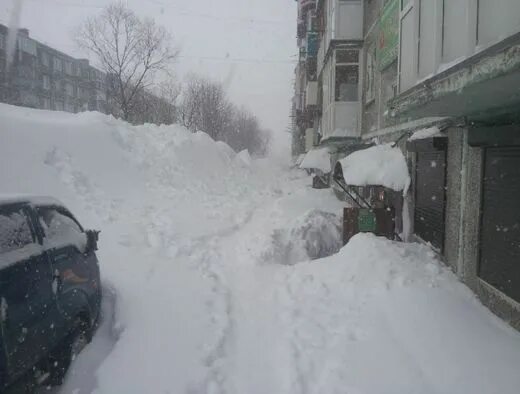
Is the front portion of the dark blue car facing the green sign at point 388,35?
no

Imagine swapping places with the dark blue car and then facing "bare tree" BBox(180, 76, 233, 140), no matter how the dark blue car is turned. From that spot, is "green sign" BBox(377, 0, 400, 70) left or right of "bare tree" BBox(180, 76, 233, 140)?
right

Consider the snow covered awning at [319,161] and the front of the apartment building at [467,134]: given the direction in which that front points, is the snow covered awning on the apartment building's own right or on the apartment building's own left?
on the apartment building's own right

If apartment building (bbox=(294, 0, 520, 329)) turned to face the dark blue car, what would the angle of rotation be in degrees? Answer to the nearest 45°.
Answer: approximately 45° to its left

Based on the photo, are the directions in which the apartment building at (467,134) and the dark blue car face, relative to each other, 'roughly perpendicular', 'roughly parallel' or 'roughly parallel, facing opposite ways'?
roughly perpendicular

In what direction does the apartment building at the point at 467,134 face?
to the viewer's left
